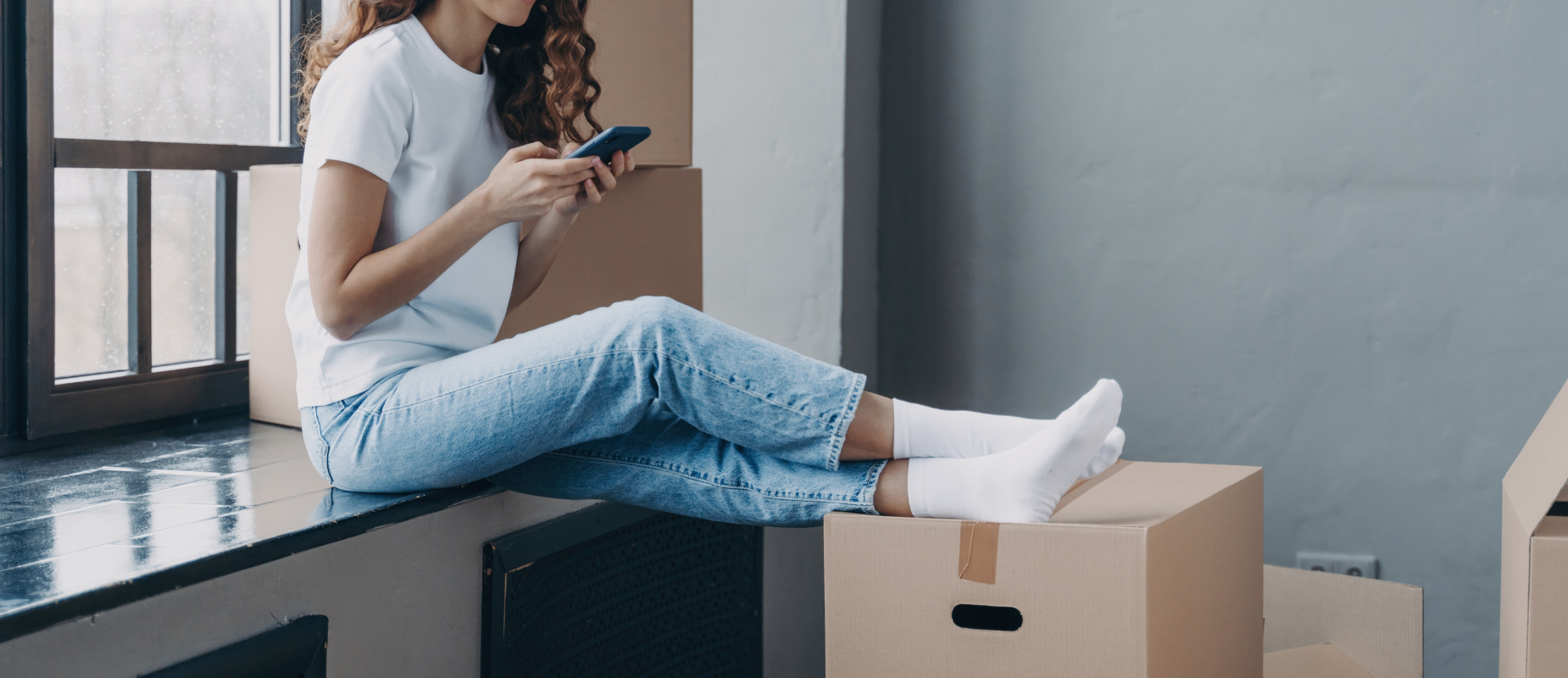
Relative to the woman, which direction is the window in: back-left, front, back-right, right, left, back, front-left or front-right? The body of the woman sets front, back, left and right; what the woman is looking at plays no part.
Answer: back-left

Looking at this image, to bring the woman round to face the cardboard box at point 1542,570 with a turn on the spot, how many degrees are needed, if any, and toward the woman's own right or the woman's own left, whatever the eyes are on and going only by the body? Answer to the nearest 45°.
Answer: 0° — they already face it

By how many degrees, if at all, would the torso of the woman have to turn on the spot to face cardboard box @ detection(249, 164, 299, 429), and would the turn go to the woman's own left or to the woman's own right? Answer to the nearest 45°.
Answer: approximately 135° to the woman's own left

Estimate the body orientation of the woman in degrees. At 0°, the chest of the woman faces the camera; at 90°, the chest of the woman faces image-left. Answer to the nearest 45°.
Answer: approximately 270°
